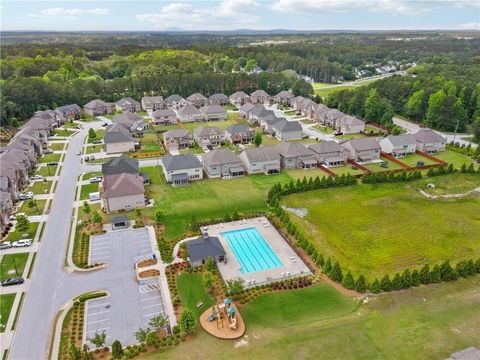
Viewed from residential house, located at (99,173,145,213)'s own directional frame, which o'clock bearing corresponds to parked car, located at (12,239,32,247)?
The parked car is roughly at 11 o'clock from the residential house.

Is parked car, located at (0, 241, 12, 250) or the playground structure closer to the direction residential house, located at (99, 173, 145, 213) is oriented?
the parked car

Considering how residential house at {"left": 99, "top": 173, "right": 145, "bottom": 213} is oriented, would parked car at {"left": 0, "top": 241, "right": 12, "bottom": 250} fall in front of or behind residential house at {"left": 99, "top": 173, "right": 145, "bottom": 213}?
in front

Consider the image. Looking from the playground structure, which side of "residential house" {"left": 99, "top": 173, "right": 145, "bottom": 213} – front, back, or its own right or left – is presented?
left

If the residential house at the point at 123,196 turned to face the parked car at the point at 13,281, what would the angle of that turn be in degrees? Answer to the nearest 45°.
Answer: approximately 45° to its left

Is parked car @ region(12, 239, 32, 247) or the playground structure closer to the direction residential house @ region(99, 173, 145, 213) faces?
the parked car

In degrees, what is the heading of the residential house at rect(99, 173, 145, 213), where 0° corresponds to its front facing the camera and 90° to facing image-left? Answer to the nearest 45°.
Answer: approximately 90°
